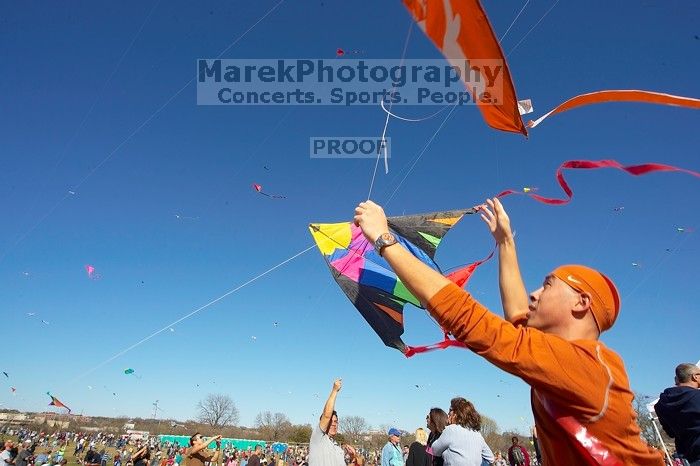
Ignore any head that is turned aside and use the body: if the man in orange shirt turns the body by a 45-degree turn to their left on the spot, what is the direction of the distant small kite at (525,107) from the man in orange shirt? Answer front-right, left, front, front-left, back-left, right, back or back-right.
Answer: back-right

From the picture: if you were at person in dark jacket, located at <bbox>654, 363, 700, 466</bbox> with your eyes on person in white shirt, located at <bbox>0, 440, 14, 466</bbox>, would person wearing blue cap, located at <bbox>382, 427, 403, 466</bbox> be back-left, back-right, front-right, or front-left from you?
front-right

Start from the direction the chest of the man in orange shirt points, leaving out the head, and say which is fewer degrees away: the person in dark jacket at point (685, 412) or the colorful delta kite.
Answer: the colorful delta kite

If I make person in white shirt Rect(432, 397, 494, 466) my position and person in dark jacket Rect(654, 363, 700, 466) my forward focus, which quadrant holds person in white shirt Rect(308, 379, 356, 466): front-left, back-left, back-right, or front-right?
back-right

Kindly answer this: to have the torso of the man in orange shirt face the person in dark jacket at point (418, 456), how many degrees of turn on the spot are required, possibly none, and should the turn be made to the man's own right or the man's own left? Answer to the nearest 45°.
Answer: approximately 90° to the man's own right

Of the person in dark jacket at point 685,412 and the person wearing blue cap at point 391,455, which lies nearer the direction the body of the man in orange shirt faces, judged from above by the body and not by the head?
the person wearing blue cap

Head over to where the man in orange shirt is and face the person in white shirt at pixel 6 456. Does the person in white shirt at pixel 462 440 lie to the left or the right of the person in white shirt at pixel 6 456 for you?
right

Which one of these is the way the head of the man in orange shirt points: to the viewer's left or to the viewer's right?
to the viewer's left

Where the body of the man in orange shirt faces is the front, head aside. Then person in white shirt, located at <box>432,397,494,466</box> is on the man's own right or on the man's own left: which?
on the man's own right

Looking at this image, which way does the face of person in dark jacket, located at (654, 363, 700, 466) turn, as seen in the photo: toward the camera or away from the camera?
away from the camera

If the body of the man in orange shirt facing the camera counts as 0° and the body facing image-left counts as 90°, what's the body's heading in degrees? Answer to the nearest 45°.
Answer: approximately 90°

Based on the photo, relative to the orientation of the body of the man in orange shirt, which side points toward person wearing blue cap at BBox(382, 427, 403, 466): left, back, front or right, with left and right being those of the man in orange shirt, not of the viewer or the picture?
right
